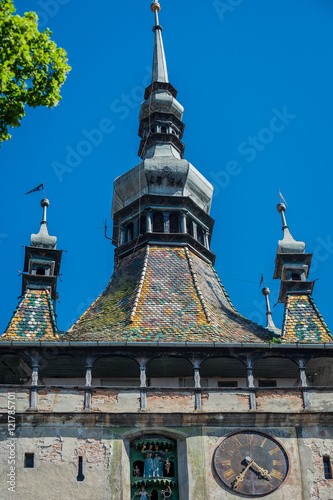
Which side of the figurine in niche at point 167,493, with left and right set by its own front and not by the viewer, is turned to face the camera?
front

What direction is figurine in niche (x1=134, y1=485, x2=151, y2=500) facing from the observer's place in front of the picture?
facing the viewer

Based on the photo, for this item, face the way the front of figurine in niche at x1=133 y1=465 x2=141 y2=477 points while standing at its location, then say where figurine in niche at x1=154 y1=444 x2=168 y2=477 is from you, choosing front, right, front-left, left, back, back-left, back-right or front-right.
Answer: left

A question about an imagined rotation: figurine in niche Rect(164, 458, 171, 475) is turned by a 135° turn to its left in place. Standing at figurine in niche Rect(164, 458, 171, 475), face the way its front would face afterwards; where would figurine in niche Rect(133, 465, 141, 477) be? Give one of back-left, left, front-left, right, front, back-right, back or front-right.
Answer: back-left

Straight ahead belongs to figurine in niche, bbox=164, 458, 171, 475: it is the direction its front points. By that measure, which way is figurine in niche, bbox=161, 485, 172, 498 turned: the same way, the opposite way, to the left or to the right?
the same way

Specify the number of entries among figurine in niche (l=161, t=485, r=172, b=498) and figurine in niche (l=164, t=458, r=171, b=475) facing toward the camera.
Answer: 2

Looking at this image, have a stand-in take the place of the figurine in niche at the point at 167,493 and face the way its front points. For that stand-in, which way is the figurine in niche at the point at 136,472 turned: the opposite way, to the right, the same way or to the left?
the same way

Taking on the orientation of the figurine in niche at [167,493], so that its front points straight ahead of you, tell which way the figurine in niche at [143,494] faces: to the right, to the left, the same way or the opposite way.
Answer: the same way
